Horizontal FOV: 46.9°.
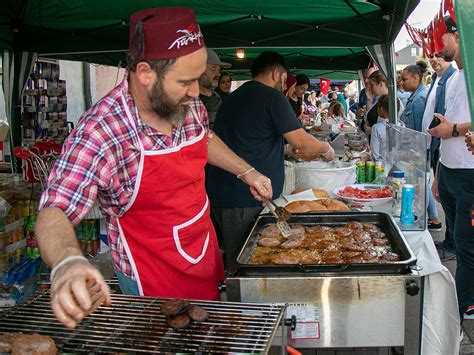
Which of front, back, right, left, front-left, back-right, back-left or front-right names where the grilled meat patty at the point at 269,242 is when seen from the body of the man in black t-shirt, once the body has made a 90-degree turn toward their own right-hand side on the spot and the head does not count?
front-right

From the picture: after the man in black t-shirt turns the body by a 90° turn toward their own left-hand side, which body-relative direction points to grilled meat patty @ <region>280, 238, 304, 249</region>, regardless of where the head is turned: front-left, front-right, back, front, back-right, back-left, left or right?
back-left

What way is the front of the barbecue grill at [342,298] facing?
toward the camera

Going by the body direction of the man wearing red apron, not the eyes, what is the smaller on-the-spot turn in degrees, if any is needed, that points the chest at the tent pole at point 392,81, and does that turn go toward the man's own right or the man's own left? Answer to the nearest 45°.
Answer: approximately 90° to the man's own left

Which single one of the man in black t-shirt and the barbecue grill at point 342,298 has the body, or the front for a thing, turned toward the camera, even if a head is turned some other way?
the barbecue grill

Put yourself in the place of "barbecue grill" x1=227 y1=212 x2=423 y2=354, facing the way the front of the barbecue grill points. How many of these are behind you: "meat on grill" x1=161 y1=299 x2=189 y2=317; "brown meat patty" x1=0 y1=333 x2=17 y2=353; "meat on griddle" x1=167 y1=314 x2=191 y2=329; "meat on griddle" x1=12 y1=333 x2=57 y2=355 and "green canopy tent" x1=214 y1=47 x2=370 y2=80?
1

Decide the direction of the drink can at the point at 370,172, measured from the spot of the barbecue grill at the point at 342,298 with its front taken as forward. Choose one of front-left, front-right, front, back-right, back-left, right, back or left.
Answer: back

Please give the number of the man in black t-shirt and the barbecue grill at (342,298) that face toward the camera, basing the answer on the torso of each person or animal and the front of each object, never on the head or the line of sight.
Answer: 1

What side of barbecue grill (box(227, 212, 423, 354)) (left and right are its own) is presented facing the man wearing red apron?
right

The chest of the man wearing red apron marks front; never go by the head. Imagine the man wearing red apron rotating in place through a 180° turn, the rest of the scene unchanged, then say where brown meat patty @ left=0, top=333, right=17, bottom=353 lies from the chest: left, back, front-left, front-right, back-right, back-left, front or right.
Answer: left

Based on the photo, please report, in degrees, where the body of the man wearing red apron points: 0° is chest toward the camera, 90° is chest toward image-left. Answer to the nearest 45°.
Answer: approximately 315°

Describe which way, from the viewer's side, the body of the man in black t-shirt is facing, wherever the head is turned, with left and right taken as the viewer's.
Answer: facing away from the viewer and to the right of the viewer

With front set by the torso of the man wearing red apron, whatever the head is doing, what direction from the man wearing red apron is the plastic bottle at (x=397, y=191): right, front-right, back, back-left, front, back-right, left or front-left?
left
